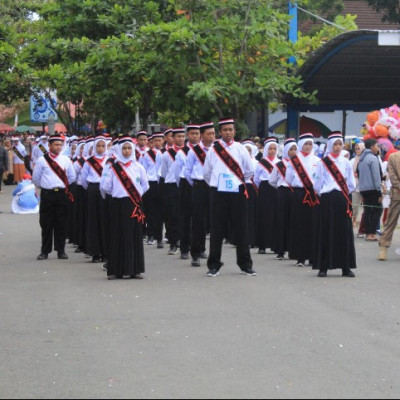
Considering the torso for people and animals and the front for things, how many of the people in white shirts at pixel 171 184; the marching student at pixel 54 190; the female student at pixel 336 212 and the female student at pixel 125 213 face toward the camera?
4

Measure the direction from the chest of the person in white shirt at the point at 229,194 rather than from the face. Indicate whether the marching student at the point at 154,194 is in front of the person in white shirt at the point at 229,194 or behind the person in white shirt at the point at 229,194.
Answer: behind

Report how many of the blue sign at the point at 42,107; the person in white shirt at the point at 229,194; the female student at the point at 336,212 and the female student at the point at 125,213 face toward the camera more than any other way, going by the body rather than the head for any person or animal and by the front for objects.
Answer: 4

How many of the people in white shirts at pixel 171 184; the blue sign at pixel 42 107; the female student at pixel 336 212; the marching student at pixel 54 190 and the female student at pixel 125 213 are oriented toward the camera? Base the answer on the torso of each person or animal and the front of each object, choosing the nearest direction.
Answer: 5

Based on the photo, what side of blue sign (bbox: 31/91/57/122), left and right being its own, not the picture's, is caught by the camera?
front

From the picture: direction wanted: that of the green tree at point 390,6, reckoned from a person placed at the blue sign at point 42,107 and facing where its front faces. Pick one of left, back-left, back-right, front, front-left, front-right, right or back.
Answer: left

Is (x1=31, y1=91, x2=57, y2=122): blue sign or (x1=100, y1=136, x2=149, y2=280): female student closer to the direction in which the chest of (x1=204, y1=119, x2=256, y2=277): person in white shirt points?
the female student

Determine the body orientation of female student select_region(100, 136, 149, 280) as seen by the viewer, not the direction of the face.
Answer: toward the camera

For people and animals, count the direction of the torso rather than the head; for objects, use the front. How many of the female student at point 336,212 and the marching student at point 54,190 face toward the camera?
2

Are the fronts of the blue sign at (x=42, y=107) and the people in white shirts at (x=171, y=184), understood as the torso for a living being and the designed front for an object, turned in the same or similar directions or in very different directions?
same or similar directions

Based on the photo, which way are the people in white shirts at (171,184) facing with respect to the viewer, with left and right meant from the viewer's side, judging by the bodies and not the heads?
facing the viewer

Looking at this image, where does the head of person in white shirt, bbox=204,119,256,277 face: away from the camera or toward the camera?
toward the camera

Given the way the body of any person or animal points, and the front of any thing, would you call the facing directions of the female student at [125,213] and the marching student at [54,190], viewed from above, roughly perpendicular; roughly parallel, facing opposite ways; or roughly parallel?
roughly parallel

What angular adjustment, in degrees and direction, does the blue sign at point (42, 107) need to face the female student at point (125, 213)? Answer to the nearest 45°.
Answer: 0° — it already faces them
